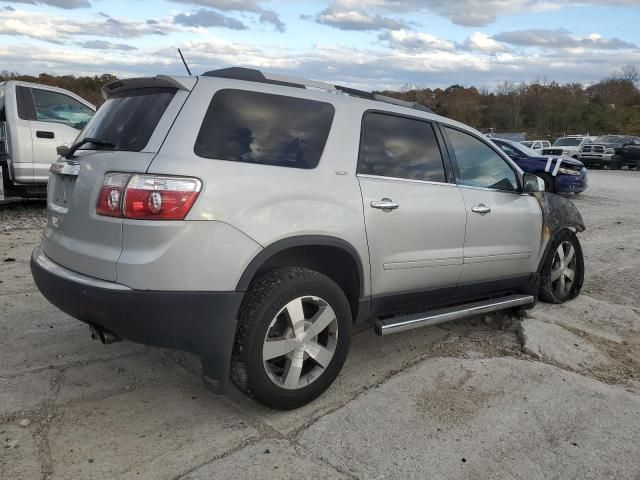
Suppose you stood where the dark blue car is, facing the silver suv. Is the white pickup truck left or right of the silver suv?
right

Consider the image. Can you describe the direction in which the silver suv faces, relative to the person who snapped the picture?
facing away from the viewer and to the right of the viewer

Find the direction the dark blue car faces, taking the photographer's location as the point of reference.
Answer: facing the viewer and to the right of the viewer

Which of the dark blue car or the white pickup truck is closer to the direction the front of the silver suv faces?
the dark blue car

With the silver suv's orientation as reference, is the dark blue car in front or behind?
in front

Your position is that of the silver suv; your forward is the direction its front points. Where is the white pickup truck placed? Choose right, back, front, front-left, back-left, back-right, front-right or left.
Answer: left

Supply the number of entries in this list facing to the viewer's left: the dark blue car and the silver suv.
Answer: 0

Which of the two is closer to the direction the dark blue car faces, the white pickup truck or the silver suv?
the silver suv

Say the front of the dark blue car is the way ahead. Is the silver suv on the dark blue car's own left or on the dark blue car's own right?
on the dark blue car's own right
